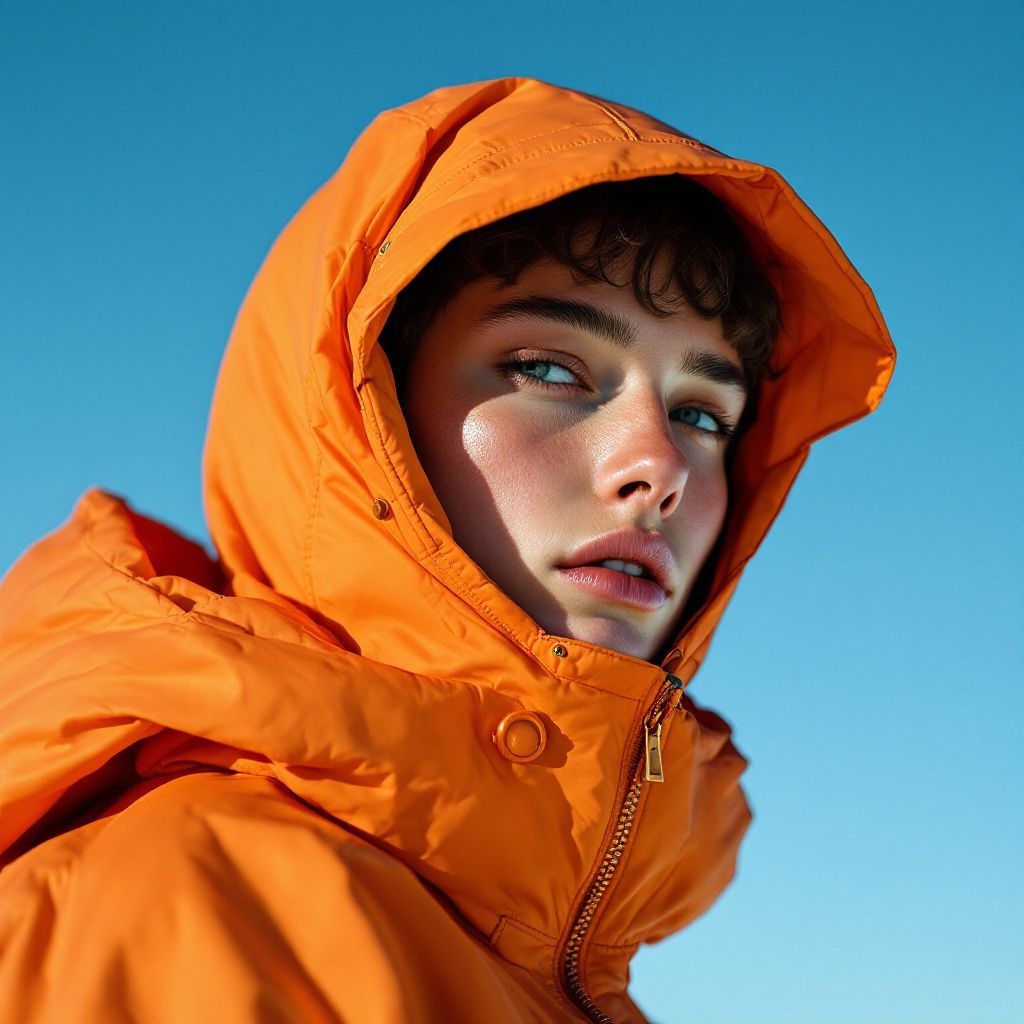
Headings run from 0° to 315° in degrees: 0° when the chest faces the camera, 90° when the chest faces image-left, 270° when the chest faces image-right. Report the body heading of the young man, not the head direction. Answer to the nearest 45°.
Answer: approximately 315°

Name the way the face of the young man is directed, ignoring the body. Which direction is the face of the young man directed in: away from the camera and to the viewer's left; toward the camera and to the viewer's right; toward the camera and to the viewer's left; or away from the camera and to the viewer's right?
toward the camera and to the viewer's right
